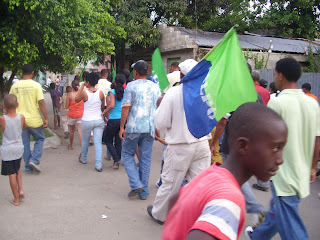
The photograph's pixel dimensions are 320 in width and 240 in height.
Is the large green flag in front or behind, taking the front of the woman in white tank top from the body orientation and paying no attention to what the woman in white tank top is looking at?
behind

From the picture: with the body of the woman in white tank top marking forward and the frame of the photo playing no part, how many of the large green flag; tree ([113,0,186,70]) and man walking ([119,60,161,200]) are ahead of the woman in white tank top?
1

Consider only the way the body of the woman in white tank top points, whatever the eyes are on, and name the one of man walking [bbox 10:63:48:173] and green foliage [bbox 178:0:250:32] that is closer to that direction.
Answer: the green foliage

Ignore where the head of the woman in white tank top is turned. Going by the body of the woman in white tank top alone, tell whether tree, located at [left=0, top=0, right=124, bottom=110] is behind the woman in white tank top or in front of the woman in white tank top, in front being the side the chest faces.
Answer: in front

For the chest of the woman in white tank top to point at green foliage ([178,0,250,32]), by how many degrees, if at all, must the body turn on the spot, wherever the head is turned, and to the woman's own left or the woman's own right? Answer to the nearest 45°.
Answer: approximately 45° to the woman's own right

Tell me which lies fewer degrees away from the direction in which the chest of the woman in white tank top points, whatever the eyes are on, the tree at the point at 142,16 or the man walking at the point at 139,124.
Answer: the tree

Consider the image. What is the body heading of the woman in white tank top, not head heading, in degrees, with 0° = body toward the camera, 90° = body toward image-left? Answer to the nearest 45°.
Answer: approximately 180°

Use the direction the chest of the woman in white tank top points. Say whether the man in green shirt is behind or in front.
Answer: behind

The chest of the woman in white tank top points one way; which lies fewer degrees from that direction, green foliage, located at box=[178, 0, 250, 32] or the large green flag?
the green foliage

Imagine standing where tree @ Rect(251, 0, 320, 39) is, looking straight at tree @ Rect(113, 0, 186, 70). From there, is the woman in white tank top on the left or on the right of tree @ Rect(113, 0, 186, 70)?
left

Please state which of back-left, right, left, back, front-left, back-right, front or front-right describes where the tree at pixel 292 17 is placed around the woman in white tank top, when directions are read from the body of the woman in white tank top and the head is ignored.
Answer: front-right

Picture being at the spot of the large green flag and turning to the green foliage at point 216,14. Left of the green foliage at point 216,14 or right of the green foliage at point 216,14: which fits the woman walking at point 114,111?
left
